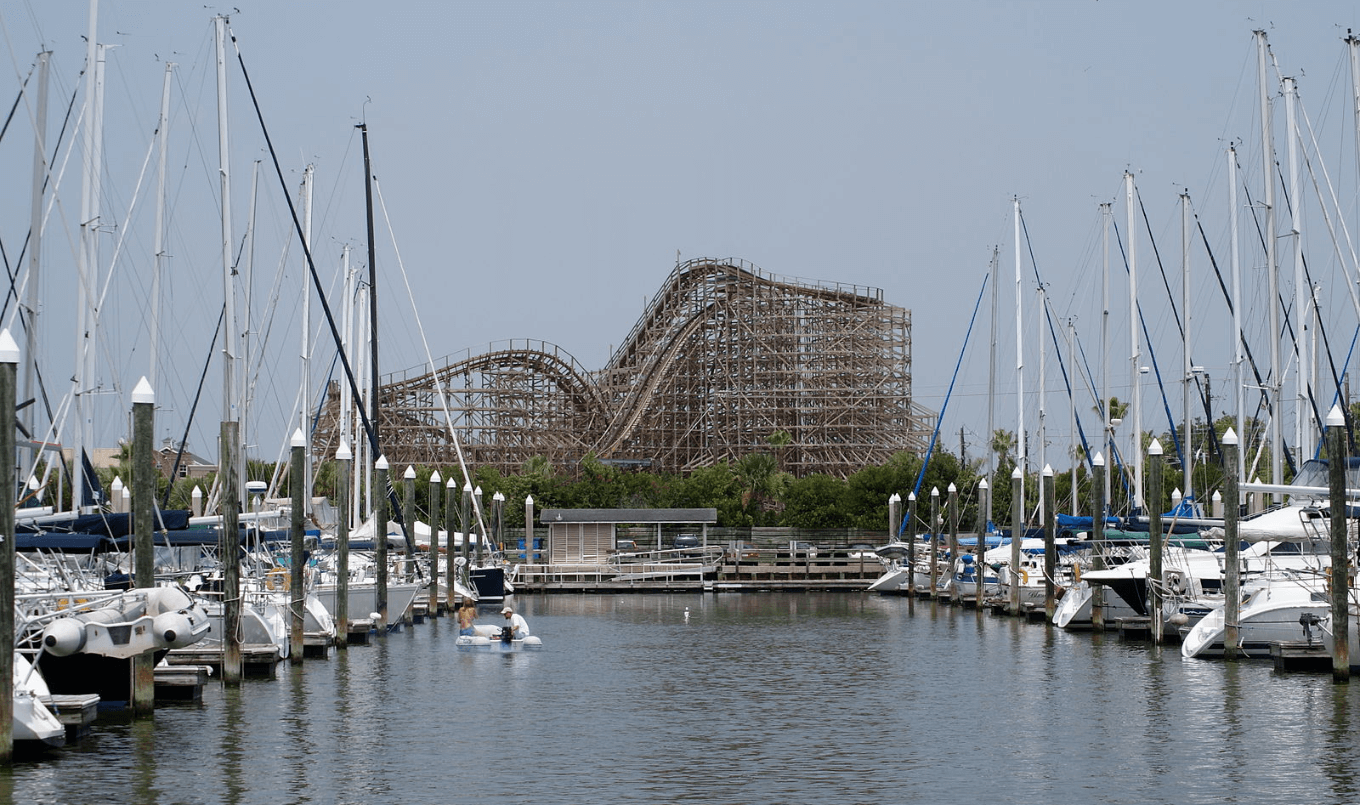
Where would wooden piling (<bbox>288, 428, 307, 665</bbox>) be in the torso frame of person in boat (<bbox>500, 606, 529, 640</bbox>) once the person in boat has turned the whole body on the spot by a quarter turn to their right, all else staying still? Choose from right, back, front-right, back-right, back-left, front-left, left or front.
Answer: back-left

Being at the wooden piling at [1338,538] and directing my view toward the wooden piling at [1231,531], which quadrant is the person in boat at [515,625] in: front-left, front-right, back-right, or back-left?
front-left

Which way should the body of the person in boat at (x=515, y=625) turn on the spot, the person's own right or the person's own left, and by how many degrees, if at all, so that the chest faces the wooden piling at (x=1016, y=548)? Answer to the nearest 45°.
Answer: approximately 135° to the person's own right

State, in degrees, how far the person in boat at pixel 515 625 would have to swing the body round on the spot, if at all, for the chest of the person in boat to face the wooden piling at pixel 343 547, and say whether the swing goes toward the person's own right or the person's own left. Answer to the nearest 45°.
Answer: approximately 45° to the person's own left

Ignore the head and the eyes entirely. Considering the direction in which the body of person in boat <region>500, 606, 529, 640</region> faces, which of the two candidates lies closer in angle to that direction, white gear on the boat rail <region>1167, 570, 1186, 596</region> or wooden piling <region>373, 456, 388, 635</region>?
the wooden piling

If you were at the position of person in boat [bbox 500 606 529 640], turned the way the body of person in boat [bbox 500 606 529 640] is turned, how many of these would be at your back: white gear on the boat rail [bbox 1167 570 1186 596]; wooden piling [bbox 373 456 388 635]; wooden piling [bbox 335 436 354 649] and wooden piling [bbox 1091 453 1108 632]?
2

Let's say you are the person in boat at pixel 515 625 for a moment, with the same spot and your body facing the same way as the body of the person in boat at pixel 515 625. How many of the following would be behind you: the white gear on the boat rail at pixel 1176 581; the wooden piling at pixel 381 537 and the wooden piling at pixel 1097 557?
2

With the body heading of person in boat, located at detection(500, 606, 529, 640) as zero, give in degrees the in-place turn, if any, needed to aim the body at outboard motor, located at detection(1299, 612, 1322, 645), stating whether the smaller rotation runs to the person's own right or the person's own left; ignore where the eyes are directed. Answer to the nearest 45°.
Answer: approximately 135° to the person's own left

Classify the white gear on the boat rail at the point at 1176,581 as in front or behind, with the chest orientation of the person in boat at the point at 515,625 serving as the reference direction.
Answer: behind

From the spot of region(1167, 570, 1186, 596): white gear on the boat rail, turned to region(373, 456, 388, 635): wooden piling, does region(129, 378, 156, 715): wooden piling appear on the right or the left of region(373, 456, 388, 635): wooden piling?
left

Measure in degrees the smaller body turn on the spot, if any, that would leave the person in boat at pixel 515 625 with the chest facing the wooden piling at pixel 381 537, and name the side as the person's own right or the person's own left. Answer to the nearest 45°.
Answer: approximately 45° to the person's own right

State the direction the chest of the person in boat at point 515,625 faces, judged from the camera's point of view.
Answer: to the viewer's left

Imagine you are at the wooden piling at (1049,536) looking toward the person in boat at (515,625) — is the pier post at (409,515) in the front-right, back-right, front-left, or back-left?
front-right

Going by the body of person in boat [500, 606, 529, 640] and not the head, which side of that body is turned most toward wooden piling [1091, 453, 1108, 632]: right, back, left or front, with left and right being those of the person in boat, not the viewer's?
back
